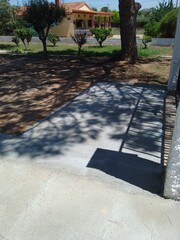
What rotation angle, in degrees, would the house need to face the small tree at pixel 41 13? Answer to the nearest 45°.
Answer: approximately 45° to its right

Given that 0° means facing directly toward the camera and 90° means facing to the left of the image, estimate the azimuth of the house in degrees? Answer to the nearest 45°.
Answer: approximately 315°
